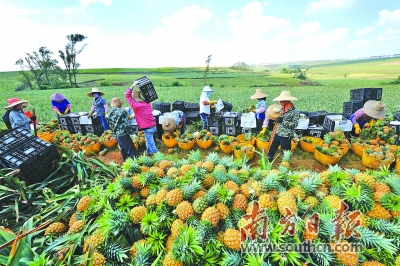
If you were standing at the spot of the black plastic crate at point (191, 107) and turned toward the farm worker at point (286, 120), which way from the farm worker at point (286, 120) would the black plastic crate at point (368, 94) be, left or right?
left

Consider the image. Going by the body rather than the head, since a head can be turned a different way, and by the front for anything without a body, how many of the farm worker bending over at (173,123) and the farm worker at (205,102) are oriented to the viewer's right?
1

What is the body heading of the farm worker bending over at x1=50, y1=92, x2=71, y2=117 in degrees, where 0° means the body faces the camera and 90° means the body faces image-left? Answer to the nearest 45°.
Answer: approximately 0°

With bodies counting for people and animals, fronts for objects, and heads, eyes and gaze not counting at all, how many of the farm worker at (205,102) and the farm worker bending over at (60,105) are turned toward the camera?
1

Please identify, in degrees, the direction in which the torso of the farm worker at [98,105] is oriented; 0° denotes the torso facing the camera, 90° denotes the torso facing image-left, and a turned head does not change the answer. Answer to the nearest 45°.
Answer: approximately 45°

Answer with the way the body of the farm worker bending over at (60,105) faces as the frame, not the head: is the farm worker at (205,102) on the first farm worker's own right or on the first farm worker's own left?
on the first farm worker's own left

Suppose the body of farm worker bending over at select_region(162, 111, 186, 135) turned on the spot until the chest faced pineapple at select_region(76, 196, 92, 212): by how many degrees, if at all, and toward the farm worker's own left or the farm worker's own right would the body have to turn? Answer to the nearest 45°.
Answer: approximately 45° to the farm worker's own left

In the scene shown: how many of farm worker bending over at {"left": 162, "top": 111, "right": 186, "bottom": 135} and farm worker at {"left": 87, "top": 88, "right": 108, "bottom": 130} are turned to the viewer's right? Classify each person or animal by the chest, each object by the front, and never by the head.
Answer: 0

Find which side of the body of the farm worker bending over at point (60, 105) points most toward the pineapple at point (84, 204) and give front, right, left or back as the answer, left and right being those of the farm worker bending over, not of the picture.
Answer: front

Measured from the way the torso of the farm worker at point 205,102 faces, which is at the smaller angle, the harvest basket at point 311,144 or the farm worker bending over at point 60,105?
the harvest basket

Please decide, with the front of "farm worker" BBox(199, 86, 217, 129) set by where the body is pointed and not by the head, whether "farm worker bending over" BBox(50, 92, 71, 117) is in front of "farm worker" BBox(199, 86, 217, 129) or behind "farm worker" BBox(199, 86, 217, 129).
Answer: behind
